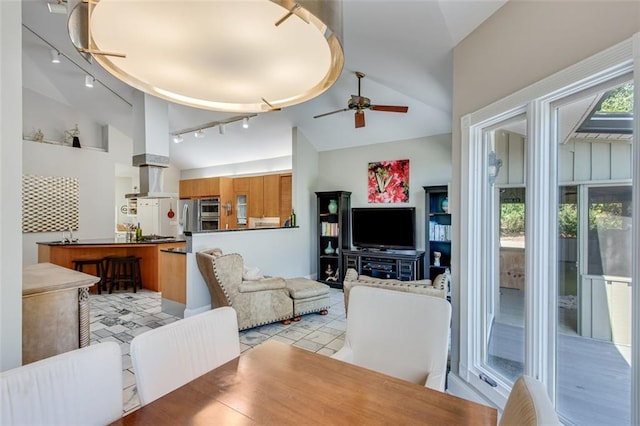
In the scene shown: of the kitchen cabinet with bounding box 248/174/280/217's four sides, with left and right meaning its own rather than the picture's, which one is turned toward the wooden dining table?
front

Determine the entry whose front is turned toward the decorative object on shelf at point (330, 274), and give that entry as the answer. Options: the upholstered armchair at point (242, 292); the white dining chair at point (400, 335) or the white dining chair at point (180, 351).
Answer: the upholstered armchair

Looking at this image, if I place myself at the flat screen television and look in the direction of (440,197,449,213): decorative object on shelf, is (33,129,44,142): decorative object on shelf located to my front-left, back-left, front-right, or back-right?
back-right

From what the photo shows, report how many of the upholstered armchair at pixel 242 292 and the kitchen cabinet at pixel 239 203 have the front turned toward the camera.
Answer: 1

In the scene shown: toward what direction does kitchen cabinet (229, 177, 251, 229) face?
toward the camera

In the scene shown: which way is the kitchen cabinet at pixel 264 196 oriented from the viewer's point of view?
toward the camera

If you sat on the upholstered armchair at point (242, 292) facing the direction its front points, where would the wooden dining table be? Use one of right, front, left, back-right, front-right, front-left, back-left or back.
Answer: back-right

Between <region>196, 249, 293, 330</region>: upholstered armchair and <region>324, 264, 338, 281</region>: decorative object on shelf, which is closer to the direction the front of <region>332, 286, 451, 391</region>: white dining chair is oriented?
the upholstered armchair

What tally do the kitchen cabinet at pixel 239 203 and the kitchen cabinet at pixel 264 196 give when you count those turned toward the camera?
2

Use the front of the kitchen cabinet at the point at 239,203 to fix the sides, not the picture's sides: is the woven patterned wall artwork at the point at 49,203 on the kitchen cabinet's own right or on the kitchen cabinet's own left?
on the kitchen cabinet's own right

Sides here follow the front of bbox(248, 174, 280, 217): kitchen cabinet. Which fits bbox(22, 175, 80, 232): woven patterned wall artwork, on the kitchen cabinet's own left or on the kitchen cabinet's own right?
on the kitchen cabinet's own right

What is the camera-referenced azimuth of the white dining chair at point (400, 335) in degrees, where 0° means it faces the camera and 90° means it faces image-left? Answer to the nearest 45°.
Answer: approximately 45°

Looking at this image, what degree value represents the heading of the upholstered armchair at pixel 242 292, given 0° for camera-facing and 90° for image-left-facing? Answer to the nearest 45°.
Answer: approximately 225°

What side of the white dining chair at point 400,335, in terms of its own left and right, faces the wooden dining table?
front

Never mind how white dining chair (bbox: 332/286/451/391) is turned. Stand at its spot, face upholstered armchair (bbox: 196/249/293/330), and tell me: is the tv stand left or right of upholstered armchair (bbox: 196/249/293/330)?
right
